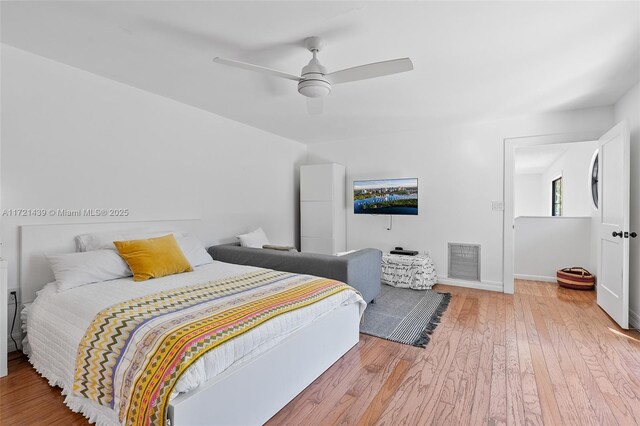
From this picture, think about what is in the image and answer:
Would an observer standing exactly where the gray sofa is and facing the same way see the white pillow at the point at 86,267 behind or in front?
behind

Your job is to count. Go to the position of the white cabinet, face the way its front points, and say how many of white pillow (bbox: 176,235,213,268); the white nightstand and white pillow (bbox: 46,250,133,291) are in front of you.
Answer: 3

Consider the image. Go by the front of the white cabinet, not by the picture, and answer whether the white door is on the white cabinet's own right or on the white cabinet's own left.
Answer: on the white cabinet's own left

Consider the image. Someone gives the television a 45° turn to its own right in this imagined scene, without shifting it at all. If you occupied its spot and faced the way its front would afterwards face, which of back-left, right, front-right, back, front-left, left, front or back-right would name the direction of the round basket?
back-left

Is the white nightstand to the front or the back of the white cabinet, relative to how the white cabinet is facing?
to the front

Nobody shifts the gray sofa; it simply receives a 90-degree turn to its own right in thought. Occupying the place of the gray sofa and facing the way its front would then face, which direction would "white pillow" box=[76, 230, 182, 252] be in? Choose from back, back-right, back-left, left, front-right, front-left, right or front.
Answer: back-right

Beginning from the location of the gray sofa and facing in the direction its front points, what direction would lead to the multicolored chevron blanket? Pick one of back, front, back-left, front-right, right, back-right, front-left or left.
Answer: back

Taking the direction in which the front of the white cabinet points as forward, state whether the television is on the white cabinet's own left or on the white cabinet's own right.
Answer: on the white cabinet's own left

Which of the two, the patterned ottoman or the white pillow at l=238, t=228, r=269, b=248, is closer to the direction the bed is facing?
the patterned ottoman

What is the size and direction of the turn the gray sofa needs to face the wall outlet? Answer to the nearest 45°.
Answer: approximately 135° to its left

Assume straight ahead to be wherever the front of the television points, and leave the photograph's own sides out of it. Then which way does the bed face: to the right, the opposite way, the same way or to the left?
to the left

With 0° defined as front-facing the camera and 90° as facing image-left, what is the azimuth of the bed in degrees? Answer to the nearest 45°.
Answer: approximately 315°

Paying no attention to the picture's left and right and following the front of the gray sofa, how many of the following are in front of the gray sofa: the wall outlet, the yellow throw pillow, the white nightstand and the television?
1

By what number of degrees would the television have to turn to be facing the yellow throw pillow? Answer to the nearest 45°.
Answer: approximately 45° to its right
